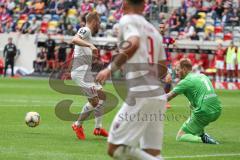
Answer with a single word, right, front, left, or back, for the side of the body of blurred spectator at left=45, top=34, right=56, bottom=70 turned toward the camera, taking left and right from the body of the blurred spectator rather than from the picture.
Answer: front

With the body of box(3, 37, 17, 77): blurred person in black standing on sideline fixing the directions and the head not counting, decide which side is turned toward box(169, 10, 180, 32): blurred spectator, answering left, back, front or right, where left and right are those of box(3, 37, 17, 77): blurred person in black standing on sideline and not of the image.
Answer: left

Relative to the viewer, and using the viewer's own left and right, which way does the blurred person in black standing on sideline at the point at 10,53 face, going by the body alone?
facing the viewer

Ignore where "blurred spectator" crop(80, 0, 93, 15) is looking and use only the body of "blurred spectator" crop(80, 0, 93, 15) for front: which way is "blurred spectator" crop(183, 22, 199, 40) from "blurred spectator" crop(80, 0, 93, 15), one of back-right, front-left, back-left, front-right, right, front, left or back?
front-left

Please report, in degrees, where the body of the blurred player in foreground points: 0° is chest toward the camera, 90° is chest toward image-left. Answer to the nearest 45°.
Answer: approximately 135°

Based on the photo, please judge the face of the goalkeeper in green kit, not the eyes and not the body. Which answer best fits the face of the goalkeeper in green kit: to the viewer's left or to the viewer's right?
to the viewer's left

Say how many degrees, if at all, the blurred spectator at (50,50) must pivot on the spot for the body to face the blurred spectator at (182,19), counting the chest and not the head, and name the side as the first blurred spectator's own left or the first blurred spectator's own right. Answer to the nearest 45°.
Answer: approximately 90° to the first blurred spectator's own left

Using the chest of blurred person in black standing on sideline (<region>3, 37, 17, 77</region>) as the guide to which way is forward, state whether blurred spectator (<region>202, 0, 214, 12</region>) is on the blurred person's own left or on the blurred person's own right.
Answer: on the blurred person's own left

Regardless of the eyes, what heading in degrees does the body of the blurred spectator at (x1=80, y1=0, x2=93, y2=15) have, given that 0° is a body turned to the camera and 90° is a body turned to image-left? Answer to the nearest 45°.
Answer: approximately 0°

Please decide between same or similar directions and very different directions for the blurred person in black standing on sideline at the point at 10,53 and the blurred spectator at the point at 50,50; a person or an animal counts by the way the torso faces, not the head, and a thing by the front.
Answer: same or similar directions

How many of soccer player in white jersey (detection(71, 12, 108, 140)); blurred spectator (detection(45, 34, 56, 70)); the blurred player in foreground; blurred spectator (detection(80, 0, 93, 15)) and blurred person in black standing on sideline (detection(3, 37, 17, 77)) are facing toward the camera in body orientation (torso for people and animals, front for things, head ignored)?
3

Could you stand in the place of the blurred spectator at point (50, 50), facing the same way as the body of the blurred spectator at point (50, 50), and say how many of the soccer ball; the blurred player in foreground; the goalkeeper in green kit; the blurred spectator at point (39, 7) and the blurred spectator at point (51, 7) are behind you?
2

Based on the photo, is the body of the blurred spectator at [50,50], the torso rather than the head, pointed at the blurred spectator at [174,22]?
no

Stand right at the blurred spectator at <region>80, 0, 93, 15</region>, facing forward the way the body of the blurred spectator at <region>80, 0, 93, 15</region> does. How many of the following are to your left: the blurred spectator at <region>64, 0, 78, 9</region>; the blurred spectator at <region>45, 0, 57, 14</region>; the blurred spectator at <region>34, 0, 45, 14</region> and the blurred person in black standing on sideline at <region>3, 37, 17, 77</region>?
0
